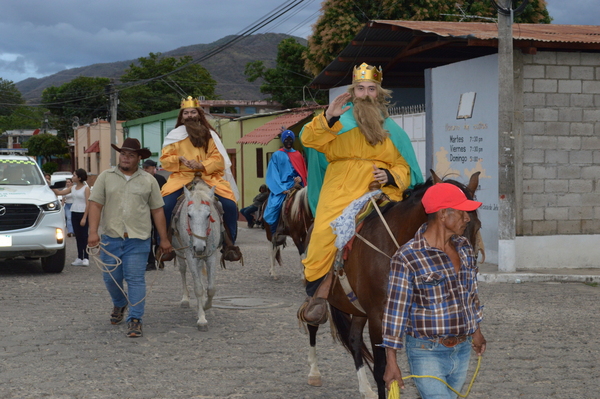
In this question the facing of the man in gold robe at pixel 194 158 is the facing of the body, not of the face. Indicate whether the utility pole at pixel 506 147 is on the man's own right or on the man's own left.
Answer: on the man's own left

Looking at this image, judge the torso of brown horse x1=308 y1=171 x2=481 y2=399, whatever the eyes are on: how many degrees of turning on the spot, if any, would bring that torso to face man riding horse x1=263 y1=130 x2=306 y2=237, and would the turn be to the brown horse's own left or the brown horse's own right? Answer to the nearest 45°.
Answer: approximately 135° to the brown horse's own left

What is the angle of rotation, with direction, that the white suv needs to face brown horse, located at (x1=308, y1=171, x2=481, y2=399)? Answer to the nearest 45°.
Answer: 0° — it already faces it

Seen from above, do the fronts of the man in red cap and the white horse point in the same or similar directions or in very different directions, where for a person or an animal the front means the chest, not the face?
same or similar directions

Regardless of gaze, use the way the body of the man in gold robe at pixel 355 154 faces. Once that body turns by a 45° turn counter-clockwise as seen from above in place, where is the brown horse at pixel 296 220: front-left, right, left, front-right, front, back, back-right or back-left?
back-left

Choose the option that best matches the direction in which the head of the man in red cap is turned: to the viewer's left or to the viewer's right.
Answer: to the viewer's right

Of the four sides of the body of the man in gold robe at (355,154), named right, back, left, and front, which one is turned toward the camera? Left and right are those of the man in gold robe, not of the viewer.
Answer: front

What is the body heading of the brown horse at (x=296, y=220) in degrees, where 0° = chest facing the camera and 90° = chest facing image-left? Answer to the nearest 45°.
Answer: approximately 315°

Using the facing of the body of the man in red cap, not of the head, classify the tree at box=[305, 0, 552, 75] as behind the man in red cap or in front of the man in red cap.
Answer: behind

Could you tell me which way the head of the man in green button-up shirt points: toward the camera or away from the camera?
toward the camera

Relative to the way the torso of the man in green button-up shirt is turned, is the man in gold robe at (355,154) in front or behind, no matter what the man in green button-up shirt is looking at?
in front

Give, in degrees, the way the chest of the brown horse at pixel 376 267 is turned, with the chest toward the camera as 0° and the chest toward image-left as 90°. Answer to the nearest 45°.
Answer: approximately 315°

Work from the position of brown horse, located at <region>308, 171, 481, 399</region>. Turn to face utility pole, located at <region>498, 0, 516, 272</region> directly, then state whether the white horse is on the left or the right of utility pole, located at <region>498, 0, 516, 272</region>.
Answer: left

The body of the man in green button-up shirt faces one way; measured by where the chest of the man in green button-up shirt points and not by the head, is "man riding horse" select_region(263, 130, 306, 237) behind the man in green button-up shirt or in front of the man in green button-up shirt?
behind

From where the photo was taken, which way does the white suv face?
toward the camera

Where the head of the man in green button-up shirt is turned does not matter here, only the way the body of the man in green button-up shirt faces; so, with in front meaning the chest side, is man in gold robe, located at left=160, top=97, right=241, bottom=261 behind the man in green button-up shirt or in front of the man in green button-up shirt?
behind
